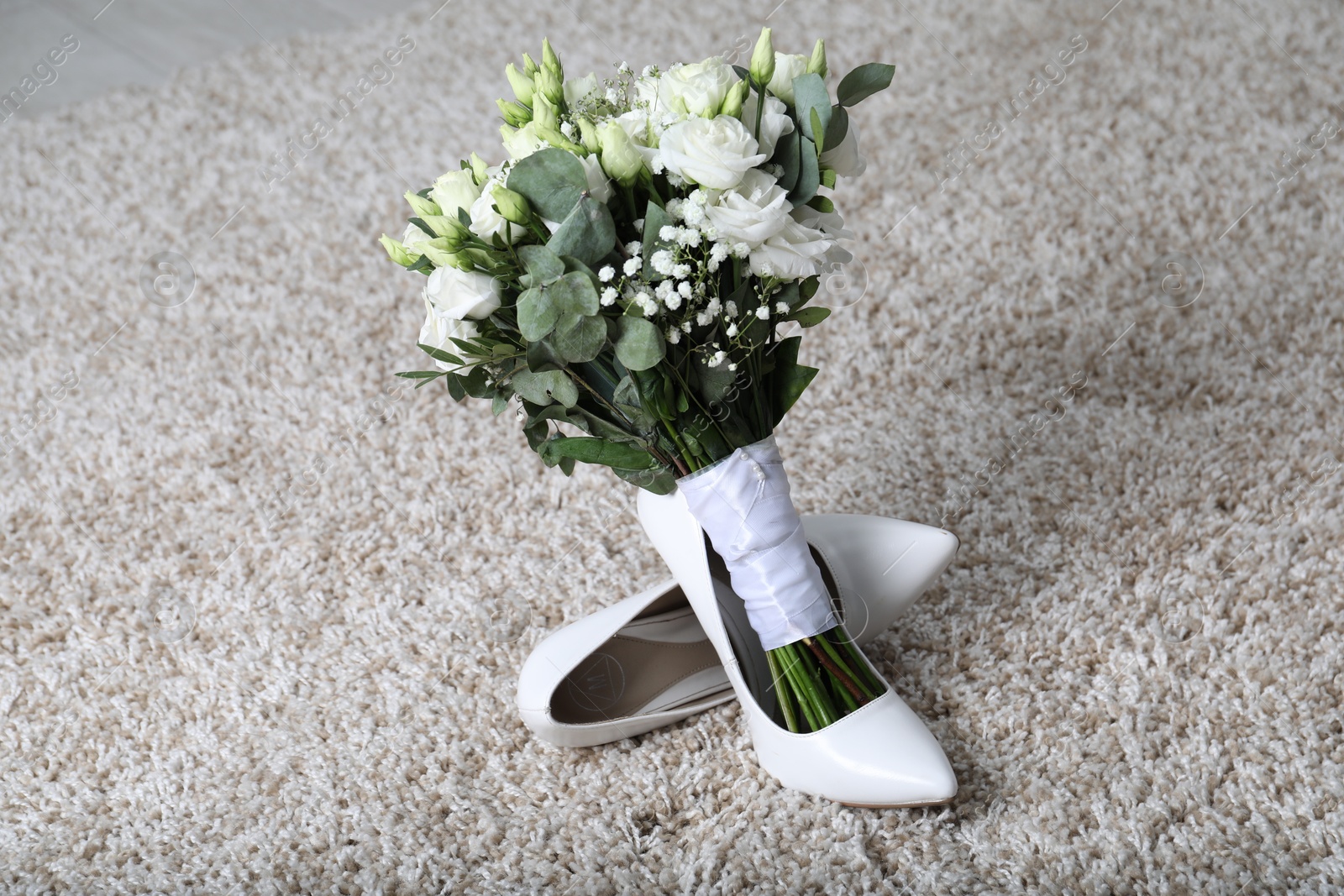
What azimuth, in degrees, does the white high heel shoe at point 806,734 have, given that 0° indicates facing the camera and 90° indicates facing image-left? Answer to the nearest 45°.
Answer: approximately 315°
